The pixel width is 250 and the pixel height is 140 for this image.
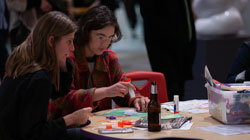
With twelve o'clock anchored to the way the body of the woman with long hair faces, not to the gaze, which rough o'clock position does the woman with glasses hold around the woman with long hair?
The woman with glasses is roughly at 10 o'clock from the woman with long hair.

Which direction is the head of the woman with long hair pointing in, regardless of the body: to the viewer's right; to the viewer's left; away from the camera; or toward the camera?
to the viewer's right

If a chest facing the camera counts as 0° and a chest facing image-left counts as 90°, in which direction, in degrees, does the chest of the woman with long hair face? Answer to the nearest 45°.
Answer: approximately 270°

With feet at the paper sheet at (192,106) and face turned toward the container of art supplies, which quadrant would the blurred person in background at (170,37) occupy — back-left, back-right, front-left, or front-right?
back-left

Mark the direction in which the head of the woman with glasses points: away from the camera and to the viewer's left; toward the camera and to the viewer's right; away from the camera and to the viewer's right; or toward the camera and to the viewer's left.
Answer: toward the camera and to the viewer's right
